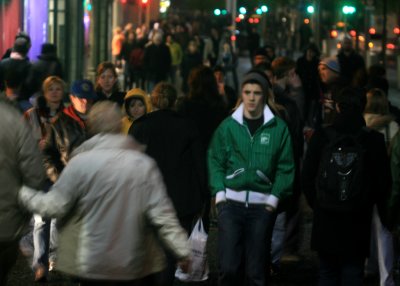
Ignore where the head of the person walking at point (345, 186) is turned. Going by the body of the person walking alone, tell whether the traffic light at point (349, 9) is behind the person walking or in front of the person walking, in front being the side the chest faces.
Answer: in front

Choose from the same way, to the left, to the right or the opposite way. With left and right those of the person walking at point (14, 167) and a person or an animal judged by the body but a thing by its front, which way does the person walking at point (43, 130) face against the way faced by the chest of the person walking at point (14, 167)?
the opposite way

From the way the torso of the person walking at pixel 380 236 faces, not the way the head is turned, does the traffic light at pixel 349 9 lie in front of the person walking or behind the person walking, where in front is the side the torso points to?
in front

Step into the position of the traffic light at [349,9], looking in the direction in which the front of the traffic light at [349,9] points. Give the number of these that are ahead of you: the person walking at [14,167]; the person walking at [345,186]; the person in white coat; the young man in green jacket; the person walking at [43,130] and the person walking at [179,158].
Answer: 6

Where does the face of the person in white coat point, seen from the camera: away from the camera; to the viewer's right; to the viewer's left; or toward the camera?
away from the camera

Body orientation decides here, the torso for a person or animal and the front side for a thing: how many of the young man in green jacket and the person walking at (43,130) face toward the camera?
2

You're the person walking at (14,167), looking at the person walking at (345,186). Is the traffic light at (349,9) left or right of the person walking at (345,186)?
left

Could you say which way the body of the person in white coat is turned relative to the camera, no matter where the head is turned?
away from the camera

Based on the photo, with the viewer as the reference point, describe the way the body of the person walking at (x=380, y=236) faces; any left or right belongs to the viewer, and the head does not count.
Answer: facing away from the viewer

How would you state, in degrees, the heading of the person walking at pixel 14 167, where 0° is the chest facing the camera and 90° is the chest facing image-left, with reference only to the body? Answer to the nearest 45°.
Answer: approximately 180°

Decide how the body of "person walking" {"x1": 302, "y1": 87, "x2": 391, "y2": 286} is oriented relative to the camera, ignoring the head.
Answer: away from the camera
